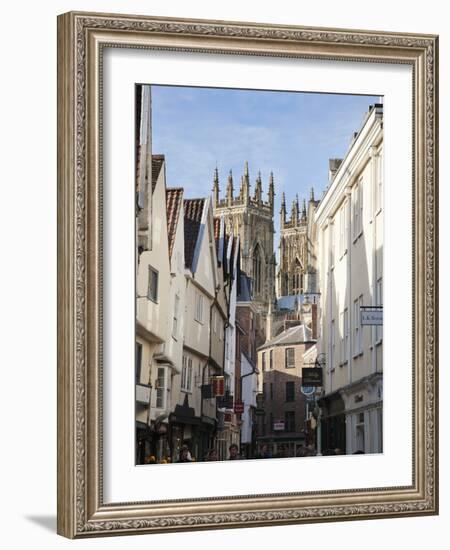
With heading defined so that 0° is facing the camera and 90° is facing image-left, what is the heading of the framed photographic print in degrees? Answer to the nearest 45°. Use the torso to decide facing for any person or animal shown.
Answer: approximately 315°
